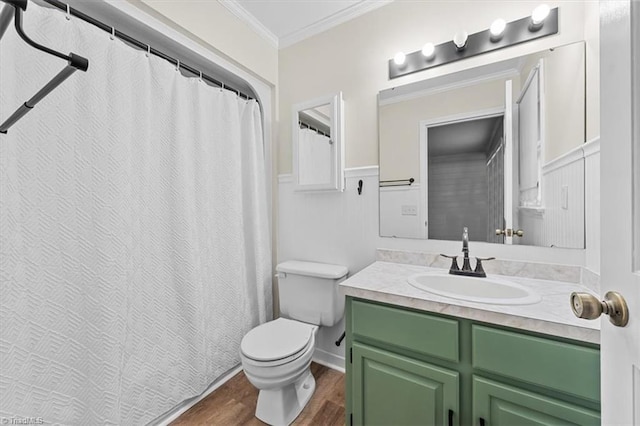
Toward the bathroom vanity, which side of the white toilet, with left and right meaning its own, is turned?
left

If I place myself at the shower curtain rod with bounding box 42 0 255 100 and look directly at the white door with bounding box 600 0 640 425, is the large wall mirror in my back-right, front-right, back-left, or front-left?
front-left

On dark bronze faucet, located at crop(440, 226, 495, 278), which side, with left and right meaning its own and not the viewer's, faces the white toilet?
right

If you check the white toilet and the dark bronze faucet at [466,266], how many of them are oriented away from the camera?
0

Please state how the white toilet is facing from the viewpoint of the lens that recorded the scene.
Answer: facing the viewer and to the left of the viewer

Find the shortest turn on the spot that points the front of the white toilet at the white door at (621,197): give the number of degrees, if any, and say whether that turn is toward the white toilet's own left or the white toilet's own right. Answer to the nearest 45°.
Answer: approximately 90° to the white toilet's own left

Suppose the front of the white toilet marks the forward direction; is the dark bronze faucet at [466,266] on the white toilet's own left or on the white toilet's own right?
on the white toilet's own left

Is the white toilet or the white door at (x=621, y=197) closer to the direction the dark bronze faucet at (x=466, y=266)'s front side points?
the white door

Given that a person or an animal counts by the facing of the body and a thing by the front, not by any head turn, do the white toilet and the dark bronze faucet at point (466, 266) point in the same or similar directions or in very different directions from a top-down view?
same or similar directions

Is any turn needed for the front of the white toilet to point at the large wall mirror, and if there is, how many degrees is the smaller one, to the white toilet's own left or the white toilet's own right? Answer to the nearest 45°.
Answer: approximately 135° to the white toilet's own left

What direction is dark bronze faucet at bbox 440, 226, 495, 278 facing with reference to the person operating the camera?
facing the viewer

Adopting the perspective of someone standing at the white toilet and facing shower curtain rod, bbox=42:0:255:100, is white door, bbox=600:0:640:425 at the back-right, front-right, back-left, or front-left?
back-left
